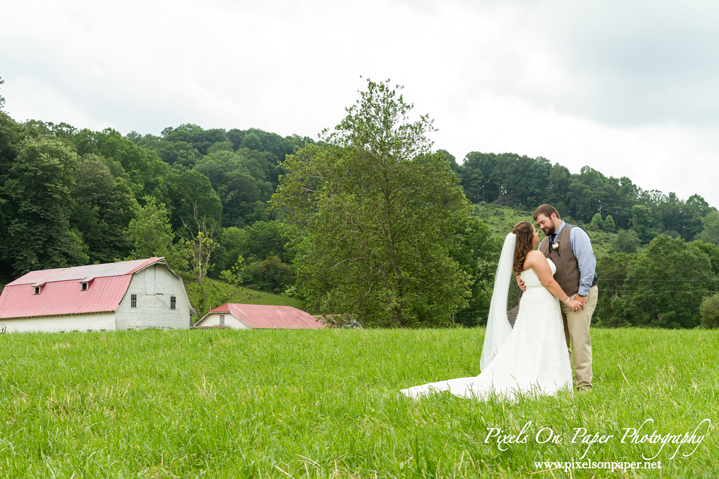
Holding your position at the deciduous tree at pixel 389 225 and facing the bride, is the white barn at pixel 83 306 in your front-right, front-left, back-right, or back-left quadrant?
back-right

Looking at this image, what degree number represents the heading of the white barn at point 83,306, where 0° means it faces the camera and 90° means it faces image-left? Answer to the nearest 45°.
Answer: approximately 315°

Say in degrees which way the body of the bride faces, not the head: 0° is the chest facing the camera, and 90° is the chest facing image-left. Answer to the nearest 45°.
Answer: approximately 270°

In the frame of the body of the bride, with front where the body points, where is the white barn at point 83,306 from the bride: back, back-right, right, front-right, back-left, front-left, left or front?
back-left

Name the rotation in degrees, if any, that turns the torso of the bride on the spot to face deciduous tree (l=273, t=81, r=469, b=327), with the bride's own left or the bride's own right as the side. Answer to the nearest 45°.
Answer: approximately 90° to the bride's own left

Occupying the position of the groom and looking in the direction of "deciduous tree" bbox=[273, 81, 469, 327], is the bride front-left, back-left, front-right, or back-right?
back-left

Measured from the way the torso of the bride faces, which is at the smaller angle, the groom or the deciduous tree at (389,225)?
the groom
